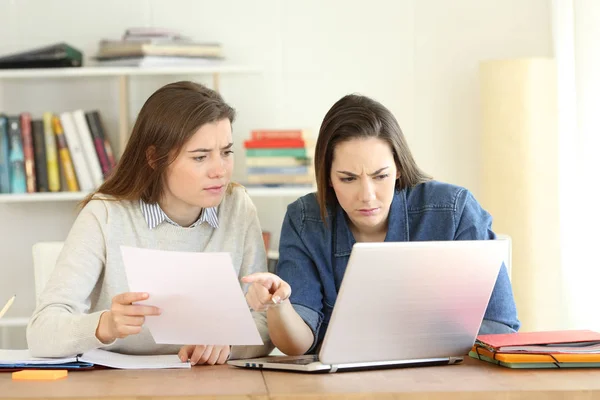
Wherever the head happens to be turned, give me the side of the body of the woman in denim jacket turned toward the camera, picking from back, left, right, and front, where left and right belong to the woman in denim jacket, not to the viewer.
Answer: front

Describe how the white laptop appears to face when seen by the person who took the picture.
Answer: facing away from the viewer and to the left of the viewer

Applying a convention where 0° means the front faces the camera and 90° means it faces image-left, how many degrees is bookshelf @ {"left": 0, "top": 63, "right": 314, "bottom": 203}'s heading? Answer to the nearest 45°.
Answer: approximately 0°

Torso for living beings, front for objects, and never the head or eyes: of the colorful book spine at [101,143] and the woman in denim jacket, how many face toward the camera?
2

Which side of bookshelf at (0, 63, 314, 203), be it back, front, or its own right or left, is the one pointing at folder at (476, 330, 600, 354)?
front

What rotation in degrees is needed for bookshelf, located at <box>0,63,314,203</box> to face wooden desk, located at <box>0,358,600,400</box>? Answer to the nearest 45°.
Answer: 0° — it already faces it

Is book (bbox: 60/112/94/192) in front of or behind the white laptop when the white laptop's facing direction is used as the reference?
in front

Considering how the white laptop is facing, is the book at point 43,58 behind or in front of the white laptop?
in front

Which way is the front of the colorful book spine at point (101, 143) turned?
toward the camera
